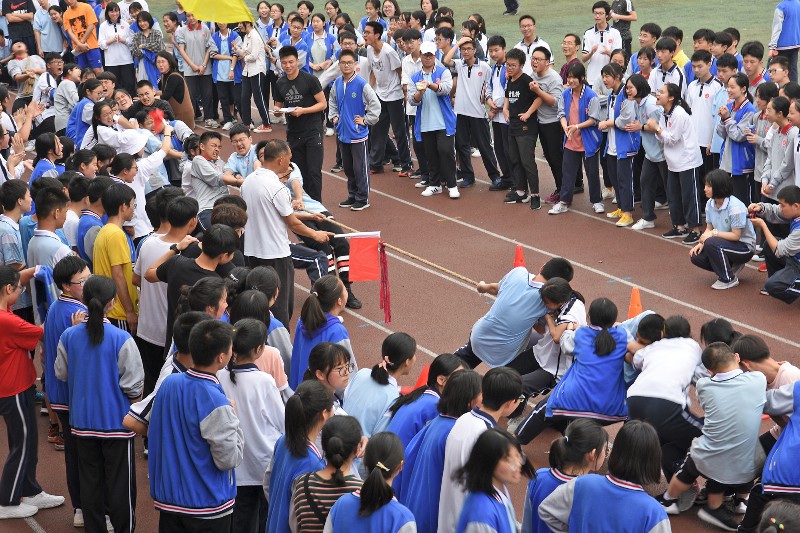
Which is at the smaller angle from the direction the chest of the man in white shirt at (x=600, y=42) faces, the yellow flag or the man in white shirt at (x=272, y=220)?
the man in white shirt

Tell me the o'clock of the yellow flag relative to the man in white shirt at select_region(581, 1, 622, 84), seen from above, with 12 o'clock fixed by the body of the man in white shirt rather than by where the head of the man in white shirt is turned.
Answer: The yellow flag is roughly at 2 o'clock from the man in white shirt.

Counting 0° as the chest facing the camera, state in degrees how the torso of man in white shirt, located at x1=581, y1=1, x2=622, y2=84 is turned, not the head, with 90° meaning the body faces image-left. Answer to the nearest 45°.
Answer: approximately 0°

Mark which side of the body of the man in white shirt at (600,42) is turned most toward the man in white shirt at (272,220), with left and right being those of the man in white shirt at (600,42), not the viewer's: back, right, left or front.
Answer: front

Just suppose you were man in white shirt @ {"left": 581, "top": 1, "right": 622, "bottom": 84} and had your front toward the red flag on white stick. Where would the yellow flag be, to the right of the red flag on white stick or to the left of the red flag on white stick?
right

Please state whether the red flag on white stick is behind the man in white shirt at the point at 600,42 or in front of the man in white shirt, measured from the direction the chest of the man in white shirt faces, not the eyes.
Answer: in front

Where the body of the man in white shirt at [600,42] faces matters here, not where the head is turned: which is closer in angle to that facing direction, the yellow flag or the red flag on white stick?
the red flag on white stick
